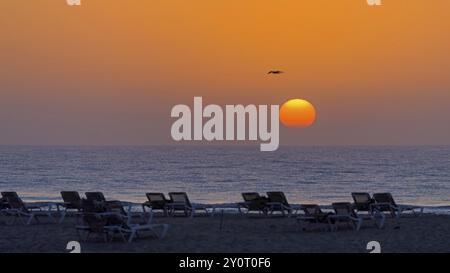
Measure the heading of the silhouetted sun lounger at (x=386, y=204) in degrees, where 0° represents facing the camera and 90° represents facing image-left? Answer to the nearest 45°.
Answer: approximately 270°

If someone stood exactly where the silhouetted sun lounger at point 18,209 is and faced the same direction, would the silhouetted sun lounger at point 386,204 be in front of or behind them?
in front

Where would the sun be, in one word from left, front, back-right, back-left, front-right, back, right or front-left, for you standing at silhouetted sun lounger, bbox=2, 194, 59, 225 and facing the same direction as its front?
front-left

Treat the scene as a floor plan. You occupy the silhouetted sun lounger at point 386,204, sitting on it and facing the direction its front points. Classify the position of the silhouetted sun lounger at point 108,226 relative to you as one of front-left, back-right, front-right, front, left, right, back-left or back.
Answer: back-right

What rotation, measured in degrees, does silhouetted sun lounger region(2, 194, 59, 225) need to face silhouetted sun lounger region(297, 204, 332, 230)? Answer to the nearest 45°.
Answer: approximately 45° to its right

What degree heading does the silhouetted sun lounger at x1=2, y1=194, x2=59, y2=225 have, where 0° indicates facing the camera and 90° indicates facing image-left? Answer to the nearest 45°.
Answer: approximately 270°
